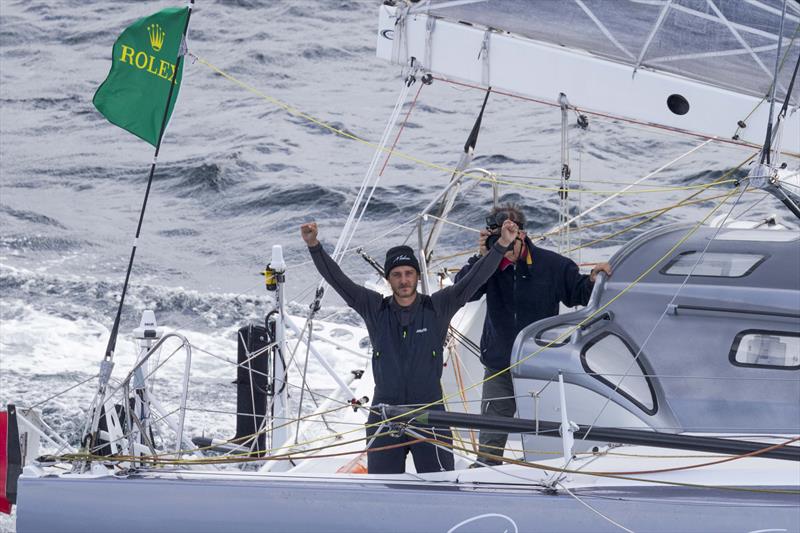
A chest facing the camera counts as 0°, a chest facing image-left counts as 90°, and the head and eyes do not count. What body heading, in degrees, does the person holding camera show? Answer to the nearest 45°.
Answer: approximately 45°

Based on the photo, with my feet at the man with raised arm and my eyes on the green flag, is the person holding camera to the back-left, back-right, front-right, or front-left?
back-right

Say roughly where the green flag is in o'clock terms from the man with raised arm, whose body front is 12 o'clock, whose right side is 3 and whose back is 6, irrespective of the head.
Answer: The green flag is roughly at 4 o'clock from the man with raised arm.

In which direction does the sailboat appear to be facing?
to the viewer's right

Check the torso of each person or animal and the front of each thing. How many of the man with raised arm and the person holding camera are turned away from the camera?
0

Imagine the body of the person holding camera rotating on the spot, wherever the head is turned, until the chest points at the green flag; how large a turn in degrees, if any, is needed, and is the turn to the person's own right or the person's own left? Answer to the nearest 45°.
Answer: approximately 45° to the person's own right

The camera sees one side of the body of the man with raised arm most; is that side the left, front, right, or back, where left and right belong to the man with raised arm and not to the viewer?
front

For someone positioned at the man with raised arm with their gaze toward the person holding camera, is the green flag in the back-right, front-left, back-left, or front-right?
back-left

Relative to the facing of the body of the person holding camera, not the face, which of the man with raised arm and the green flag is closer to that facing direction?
the man with raised arm

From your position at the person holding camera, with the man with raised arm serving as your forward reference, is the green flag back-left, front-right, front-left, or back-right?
front-right

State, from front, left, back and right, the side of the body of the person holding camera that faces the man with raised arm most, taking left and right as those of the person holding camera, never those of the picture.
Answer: right
